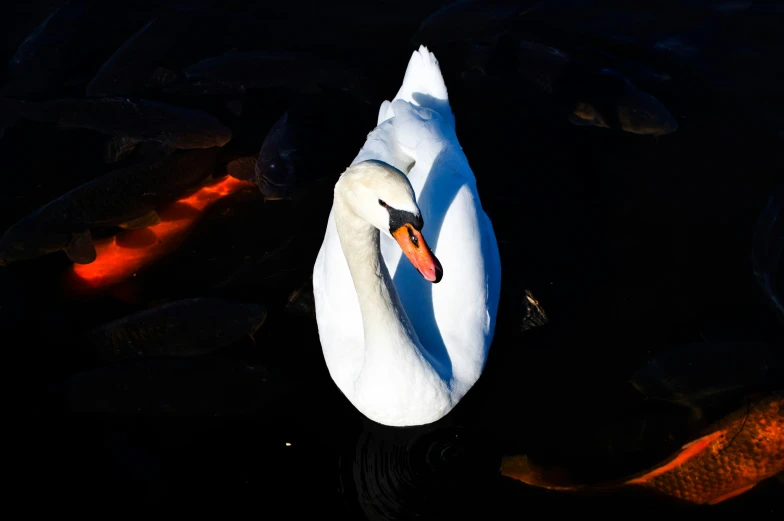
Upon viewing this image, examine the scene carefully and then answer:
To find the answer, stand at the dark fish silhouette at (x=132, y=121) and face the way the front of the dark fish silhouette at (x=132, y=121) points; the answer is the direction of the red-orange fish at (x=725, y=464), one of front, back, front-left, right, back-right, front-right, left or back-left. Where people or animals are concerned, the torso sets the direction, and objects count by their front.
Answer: front-right

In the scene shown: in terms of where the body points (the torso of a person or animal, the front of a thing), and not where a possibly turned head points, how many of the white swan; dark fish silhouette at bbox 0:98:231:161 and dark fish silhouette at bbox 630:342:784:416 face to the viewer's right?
1

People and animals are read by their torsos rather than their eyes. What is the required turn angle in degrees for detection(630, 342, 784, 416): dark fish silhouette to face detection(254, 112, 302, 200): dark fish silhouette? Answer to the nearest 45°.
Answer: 0° — it already faces it

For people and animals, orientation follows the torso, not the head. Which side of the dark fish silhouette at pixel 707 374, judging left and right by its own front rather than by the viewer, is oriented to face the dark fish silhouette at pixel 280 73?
front

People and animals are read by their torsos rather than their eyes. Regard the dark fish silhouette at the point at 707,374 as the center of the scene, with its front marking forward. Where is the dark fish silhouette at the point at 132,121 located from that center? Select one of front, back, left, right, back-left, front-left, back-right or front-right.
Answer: front

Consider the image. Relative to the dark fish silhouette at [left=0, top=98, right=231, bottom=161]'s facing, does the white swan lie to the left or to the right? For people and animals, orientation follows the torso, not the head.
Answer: on its right

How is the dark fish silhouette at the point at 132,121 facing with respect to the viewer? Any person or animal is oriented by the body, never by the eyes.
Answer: to the viewer's right

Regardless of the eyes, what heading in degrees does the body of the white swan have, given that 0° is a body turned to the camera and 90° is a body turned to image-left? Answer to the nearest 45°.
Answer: approximately 0°

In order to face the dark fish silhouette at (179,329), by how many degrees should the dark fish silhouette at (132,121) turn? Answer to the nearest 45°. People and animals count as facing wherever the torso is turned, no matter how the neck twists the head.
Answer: approximately 90° to its right

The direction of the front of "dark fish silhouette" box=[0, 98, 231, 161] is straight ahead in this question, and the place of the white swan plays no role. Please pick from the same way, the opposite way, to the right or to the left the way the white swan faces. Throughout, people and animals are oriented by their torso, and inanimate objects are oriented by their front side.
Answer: to the right

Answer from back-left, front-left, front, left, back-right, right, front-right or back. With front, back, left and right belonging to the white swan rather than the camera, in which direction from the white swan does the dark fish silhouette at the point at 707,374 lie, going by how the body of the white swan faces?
left

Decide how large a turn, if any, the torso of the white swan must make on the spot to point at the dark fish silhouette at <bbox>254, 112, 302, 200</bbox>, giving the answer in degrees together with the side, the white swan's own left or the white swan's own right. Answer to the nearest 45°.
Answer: approximately 135° to the white swan's own right

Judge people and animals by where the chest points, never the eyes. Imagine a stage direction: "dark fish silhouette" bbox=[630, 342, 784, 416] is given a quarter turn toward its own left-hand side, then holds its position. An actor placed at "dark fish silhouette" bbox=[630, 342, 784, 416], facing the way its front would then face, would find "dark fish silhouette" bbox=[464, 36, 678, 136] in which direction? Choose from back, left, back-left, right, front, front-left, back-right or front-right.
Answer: back-right

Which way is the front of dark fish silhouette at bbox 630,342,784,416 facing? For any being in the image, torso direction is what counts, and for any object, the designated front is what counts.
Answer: to the viewer's left

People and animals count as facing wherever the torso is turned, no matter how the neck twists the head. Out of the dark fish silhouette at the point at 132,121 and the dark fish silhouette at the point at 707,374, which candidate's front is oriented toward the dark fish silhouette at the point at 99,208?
the dark fish silhouette at the point at 707,374

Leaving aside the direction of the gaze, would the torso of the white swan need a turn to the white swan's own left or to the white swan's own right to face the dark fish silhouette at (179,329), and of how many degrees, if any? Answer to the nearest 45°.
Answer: approximately 90° to the white swan's own right
